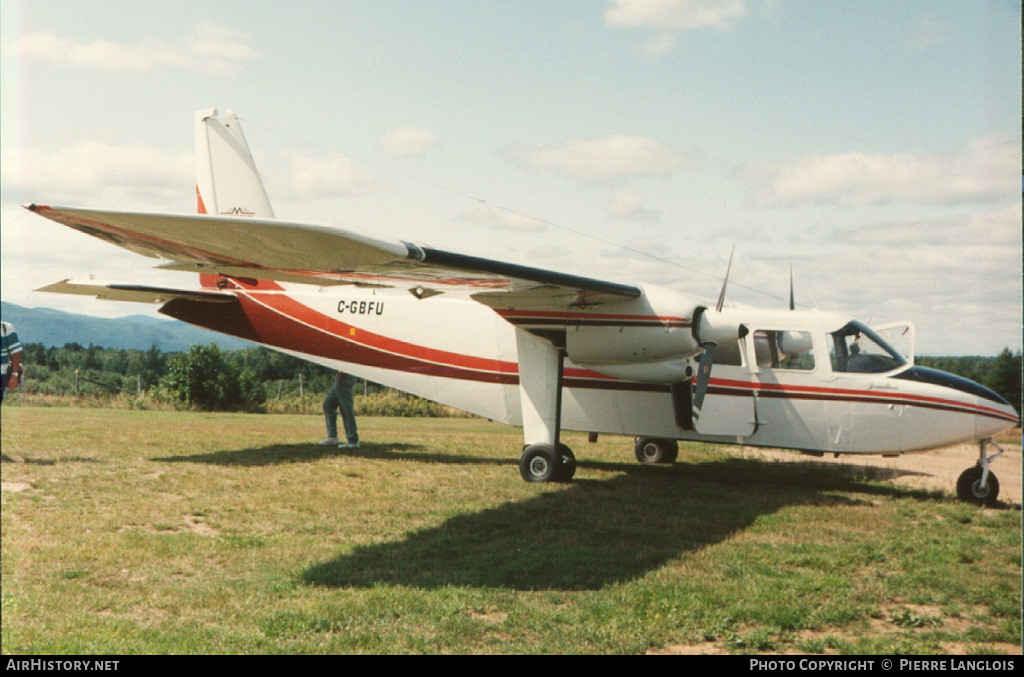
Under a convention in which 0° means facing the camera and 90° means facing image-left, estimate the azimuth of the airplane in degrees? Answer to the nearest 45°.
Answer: approximately 315°
